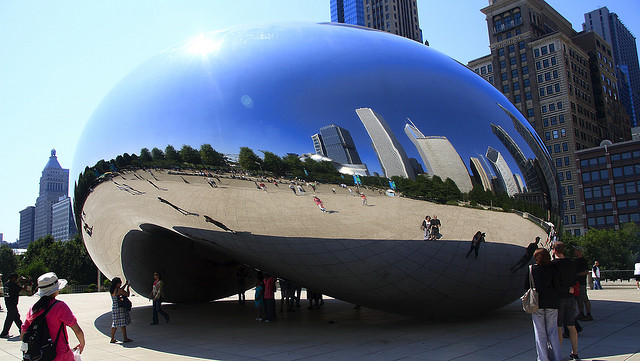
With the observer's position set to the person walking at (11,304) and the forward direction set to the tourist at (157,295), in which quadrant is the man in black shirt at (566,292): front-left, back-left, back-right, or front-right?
front-right

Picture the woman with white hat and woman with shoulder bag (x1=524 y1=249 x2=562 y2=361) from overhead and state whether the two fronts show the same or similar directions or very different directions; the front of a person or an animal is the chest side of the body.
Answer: same or similar directions

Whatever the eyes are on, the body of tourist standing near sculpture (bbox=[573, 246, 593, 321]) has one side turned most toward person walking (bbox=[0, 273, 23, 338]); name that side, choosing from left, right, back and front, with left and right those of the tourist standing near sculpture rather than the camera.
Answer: front

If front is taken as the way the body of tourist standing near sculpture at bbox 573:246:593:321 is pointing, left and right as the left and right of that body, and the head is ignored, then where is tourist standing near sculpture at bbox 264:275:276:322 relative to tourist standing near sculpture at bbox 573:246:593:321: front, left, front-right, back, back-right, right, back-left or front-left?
front

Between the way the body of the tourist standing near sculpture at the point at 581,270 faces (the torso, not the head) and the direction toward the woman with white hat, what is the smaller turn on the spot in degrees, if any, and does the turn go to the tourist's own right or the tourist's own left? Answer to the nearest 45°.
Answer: approximately 45° to the tourist's own left

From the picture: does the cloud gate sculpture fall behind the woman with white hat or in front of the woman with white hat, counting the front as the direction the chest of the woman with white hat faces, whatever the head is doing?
in front

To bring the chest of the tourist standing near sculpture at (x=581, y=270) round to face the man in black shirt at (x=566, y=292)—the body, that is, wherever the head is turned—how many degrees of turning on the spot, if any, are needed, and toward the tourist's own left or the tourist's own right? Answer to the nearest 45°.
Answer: approximately 90° to the tourist's own left

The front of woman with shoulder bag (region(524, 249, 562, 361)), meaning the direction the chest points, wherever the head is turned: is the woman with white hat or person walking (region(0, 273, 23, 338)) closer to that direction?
the person walking

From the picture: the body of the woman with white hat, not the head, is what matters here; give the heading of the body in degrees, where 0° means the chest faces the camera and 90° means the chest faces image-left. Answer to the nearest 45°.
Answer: approximately 225°

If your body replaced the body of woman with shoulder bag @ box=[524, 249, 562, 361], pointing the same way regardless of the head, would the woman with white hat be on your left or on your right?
on your left

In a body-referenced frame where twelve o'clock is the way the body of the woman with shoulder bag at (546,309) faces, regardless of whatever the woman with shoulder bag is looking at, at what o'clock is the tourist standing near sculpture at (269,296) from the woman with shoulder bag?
The tourist standing near sculpture is roughly at 10 o'clock from the woman with shoulder bag.

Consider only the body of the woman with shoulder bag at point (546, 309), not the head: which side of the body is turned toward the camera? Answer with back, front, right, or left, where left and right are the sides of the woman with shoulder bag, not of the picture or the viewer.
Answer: back
